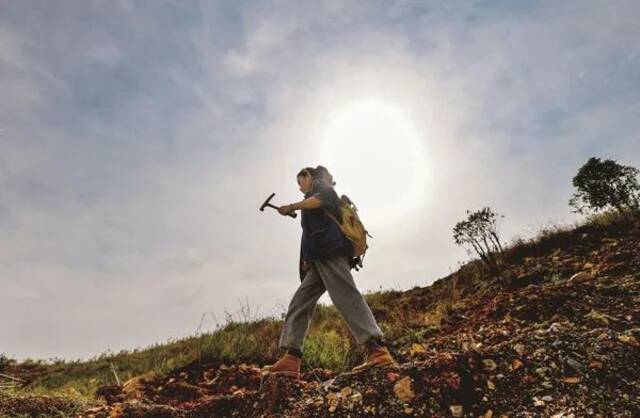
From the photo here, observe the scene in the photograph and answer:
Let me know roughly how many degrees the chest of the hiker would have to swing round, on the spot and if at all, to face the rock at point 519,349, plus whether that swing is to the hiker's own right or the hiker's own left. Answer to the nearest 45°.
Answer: approximately 180°

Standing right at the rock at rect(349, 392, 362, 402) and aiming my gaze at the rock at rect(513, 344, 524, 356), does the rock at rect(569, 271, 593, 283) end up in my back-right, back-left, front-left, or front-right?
front-left

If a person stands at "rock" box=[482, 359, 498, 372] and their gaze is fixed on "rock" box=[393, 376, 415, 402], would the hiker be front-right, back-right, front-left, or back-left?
front-right

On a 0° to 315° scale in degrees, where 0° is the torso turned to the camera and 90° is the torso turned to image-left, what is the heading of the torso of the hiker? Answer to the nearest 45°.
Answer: approximately 90°

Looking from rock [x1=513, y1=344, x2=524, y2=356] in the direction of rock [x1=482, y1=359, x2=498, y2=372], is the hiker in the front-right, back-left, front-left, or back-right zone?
front-right

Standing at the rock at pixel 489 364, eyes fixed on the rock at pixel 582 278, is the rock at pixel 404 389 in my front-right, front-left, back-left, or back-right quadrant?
back-left

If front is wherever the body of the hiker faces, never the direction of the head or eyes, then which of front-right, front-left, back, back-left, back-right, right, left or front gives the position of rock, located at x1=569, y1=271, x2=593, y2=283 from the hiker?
back-right

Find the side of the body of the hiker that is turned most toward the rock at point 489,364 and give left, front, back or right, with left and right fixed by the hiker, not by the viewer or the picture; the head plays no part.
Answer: back

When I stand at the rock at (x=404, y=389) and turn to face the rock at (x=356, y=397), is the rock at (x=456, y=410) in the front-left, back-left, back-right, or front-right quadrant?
back-left
